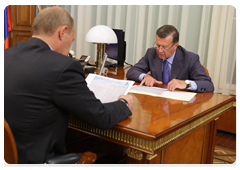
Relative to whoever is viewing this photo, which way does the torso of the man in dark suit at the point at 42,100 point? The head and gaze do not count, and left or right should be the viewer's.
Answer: facing away from the viewer and to the right of the viewer

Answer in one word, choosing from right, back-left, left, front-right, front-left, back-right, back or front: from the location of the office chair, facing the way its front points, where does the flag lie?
front-left

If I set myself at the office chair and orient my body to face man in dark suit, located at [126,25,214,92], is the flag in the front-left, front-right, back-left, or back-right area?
front-left

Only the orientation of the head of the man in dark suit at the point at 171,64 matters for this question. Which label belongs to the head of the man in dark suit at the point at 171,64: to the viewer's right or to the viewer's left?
to the viewer's left

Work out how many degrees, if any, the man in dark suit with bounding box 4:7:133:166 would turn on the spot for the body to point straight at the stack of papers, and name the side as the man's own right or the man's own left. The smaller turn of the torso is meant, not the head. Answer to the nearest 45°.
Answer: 0° — they already face it

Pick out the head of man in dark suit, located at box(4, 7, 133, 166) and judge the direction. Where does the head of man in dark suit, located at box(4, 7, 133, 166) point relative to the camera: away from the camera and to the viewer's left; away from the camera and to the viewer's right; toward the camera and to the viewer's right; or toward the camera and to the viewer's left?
away from the camera and to the viewer's right

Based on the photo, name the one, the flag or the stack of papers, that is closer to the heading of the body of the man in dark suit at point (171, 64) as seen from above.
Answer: the stack of papers

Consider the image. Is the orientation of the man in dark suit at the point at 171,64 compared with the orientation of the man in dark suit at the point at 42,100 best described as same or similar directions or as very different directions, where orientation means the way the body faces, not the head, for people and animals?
very different directions

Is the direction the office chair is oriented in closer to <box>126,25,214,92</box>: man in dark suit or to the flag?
the man in dark suit

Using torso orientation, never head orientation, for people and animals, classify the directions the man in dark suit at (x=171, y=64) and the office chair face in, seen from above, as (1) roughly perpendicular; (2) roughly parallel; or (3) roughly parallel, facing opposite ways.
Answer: roughly parallel, facing opposite ways

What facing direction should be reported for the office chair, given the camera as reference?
facing away from the viewer and to the right of the viewer

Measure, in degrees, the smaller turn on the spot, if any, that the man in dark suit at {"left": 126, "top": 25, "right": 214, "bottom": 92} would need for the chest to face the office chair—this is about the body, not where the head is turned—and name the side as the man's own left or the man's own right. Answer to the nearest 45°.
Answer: approximately 45° to the man's own left

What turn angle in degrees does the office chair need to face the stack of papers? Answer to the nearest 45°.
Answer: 0° — it already faces it

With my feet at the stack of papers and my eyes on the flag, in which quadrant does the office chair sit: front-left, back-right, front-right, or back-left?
back-left

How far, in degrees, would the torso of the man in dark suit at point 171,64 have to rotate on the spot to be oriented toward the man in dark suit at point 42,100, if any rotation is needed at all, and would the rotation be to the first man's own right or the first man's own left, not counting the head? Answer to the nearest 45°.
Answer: approximately 45° to the first man's own left

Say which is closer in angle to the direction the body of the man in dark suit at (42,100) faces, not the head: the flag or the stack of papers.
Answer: the stack of papers

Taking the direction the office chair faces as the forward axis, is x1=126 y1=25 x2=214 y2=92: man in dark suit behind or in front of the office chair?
in front

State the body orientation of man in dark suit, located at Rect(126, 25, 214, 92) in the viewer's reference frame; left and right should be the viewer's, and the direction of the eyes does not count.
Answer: facing the viewer and to the left of the viewer
